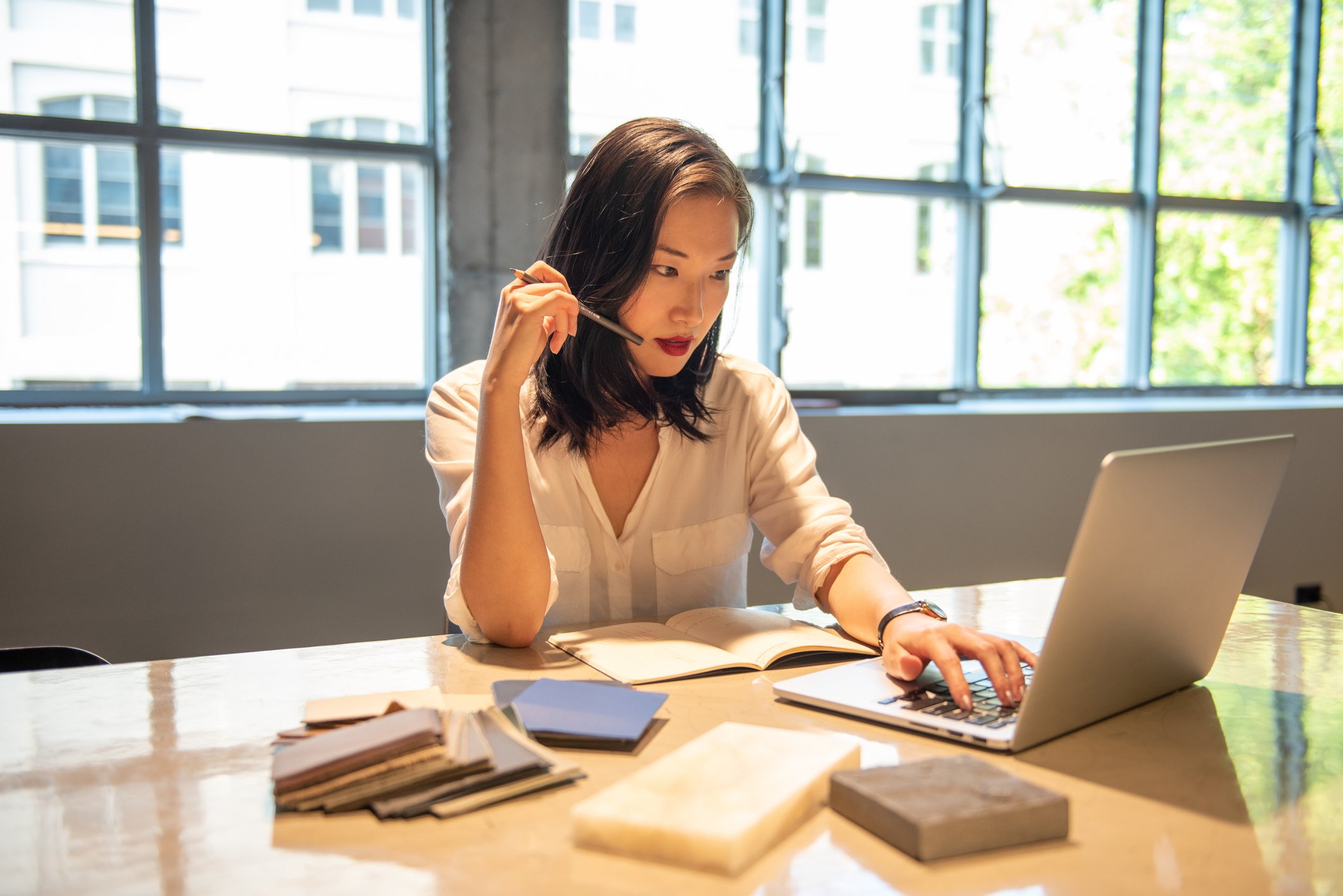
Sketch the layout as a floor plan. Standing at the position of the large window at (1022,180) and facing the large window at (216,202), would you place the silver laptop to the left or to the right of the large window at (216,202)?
left

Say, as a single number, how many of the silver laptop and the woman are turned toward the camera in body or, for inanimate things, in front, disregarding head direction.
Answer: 1

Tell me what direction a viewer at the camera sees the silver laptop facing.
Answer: facing away from the viewer and to the left of the viewer

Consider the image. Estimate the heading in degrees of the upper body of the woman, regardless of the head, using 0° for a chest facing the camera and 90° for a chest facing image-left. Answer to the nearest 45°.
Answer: approximately 0°

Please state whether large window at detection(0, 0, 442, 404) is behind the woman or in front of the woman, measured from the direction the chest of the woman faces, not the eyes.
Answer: behind

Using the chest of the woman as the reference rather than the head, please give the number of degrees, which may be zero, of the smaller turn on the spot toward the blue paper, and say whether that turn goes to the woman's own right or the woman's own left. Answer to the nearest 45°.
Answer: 0° — they already face it

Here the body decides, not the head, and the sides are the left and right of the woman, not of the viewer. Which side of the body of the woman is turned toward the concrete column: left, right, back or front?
back

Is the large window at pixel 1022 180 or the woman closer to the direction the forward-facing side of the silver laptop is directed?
the woman

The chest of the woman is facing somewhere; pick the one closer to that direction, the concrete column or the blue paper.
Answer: the blue paper
